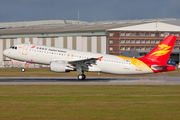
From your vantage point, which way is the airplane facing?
to the viewer's left
